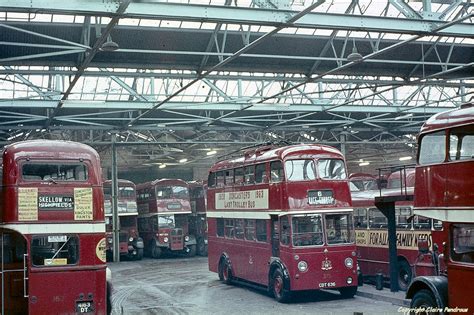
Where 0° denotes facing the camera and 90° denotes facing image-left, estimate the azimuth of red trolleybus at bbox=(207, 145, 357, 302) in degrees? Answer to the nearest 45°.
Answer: approximately 315°

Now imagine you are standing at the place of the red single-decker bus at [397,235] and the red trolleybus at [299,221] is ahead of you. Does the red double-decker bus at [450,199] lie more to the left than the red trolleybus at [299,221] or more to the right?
left

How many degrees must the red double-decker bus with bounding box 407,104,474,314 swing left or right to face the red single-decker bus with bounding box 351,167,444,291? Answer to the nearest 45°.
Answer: approximately 90° to its right

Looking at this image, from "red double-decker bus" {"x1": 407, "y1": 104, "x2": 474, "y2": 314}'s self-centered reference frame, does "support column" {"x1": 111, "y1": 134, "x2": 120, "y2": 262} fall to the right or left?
on its right

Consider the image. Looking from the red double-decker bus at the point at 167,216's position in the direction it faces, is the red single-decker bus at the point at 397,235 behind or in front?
in front

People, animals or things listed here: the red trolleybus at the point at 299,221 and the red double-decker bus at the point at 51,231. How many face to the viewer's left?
0

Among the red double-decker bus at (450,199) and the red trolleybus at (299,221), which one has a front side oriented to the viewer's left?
the red double-decker bus
